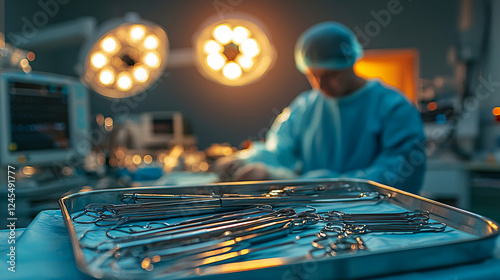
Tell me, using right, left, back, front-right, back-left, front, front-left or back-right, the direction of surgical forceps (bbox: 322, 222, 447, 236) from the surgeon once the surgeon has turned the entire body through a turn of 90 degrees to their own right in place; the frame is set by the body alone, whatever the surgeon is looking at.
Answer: back-left

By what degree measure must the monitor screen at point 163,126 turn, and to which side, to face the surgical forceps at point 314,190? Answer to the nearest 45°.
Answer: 0° — it already faces it

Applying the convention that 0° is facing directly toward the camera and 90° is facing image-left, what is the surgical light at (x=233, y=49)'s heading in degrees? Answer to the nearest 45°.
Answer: approximately 0°

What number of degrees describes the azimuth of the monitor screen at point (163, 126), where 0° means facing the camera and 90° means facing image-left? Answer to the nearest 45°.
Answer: approximately 0°

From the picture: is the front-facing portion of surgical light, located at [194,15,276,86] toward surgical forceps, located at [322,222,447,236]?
yes

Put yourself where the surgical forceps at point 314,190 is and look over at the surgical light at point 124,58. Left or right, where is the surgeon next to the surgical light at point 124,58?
right

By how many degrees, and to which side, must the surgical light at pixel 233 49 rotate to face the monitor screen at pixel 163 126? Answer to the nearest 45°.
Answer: approximately 135° to its right

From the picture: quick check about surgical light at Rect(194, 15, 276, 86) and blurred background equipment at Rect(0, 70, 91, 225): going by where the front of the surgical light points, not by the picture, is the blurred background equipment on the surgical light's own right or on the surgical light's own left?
on the surgical light's own right

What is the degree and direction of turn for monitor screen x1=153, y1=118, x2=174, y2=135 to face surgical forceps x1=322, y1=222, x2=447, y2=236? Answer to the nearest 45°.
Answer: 0° — it already faces it

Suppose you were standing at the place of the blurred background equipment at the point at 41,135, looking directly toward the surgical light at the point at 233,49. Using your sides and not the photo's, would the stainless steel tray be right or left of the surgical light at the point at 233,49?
right

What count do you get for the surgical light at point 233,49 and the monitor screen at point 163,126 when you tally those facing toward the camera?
2

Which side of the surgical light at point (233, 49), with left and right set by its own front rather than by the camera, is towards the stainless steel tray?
front

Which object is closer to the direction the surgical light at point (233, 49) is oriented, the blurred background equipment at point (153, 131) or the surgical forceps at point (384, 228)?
the surgical forceps

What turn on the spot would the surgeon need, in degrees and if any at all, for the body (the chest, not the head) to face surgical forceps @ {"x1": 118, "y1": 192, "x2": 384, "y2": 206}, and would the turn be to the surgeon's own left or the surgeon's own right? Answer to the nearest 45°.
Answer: approximately 45° to the surgeon's own left
